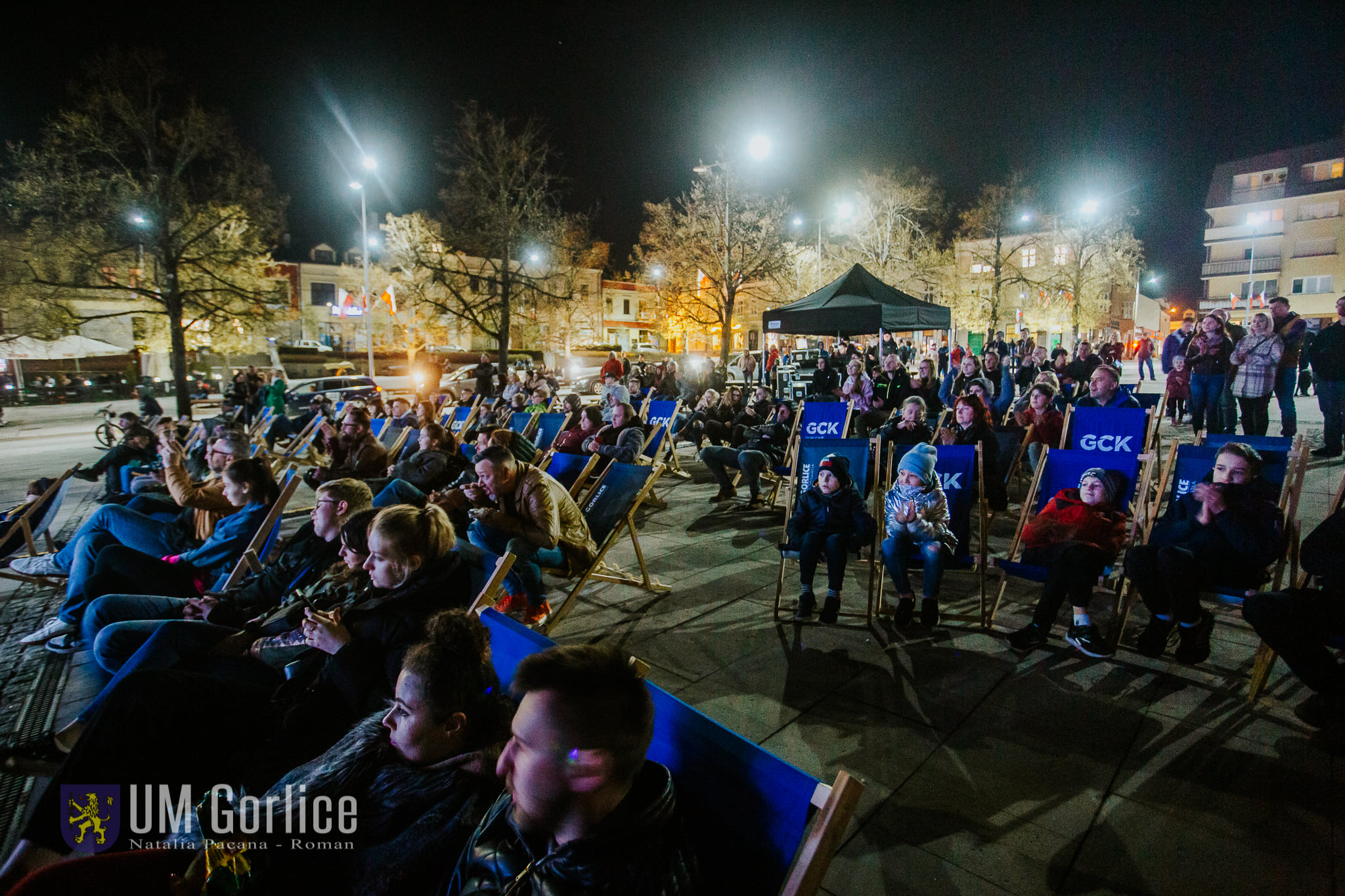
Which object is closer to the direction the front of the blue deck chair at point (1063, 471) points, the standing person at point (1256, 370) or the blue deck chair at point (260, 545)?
the blue deck chair

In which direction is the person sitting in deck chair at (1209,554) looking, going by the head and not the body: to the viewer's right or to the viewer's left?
to the viewer's left

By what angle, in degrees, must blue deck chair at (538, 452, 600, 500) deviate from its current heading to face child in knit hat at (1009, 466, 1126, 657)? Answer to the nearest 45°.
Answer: approximately 90° to its left

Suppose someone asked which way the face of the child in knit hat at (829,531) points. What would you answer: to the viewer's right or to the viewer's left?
to the viewer's left

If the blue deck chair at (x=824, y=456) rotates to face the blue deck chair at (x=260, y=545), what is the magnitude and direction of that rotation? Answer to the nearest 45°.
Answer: approximately 45° to its right

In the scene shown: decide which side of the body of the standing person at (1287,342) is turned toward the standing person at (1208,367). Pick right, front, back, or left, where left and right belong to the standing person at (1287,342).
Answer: right

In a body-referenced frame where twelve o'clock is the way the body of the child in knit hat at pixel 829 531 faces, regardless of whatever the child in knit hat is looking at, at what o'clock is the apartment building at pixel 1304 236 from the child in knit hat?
The apartment building is roughly at 7 o'clock from the child in knit hat.

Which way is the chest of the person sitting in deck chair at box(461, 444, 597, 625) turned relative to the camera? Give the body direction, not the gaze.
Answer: to the viewer's left

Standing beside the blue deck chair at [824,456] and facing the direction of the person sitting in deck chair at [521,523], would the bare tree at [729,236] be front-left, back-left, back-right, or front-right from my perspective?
back-right
